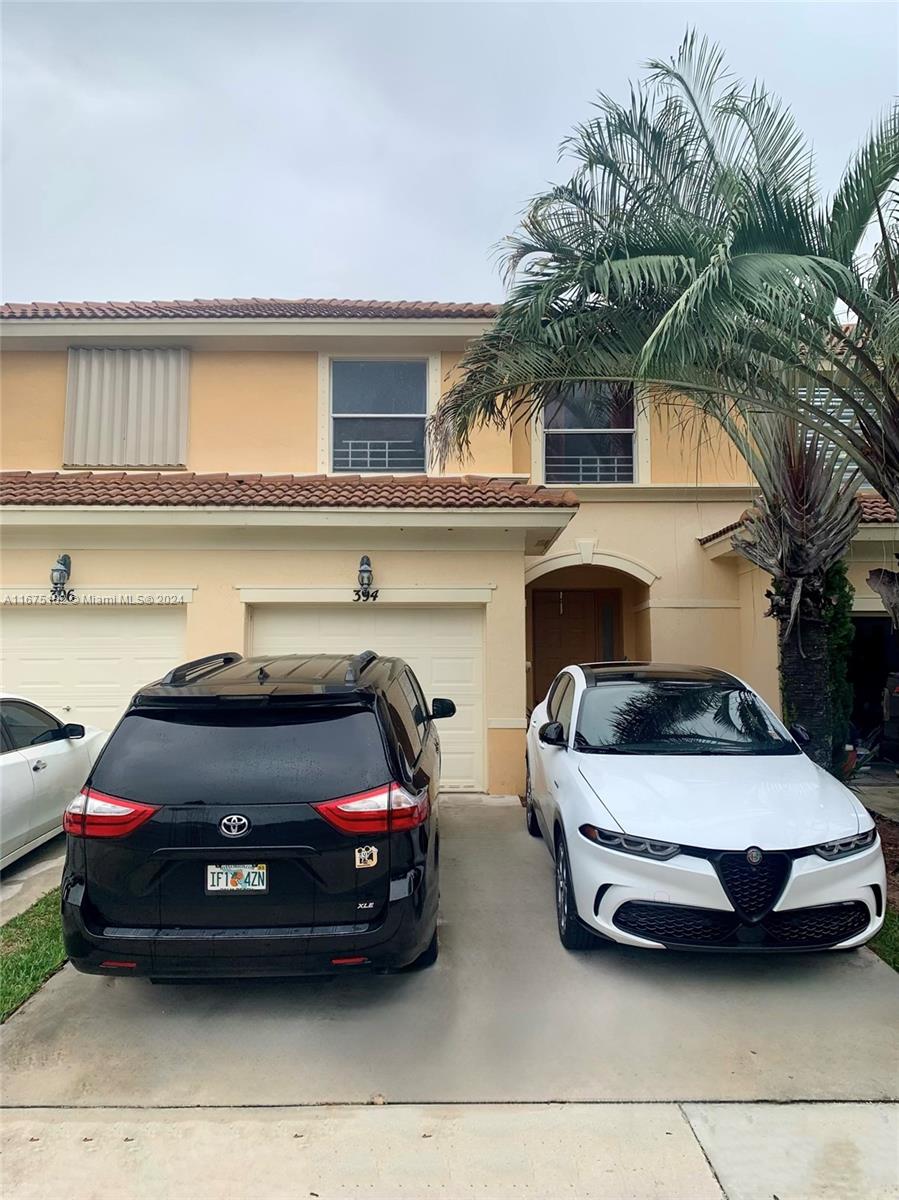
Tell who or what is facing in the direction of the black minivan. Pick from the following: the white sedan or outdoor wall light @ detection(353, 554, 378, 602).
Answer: the outdoor wall light

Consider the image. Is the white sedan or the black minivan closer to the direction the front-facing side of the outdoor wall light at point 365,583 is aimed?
the black minivan

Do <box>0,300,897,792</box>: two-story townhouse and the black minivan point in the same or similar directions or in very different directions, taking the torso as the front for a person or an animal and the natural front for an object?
very different directions

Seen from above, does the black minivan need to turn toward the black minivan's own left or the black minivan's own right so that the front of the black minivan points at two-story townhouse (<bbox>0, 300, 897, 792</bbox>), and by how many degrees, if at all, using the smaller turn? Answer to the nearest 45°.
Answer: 0° — it already faces it

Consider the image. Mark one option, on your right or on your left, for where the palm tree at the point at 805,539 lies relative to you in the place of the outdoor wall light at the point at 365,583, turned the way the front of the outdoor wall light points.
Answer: on your left

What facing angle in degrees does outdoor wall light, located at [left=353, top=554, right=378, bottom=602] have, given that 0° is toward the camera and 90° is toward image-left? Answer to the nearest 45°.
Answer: approximately 0°

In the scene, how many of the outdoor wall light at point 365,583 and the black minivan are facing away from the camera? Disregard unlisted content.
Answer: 1

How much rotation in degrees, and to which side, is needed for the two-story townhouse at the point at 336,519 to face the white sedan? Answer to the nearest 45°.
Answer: approximately 45° to its right

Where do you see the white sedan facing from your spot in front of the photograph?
facing away from the viewer and to the right of the viewer

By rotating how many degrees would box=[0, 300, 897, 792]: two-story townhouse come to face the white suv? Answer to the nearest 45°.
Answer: approximately 45° to its left

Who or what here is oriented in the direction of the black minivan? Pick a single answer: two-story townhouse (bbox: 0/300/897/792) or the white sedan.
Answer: the two-story townhouse

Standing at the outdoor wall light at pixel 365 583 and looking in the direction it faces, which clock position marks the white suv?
The white suv is roughly at 11 o'clock from the outdoor wall light.

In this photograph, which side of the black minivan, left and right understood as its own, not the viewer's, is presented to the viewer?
back

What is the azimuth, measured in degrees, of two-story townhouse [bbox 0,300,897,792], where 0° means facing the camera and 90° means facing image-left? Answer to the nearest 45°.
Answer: approximately 0°
